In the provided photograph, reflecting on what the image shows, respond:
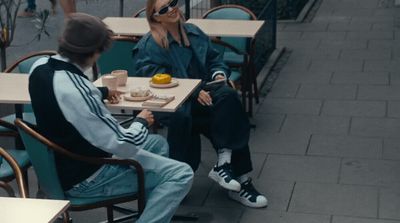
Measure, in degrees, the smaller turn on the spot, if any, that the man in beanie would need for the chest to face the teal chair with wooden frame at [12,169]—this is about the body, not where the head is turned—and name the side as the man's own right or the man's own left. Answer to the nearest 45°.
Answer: approximately 135° to the man's own left

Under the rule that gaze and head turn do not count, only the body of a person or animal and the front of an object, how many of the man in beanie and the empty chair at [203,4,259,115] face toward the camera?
1

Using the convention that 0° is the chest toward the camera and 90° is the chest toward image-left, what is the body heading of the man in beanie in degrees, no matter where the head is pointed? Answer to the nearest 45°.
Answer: approximately 225°

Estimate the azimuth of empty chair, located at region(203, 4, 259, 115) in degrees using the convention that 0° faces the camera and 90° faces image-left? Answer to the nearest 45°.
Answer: approximately 0°

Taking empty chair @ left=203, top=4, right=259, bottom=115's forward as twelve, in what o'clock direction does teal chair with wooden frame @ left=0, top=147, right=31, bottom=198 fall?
The teal chair with wooden frame is roughly at 1 o'clock from the empty chair.

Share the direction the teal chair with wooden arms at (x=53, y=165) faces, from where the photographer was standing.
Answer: facing away from the viewer and to the right of the viewer

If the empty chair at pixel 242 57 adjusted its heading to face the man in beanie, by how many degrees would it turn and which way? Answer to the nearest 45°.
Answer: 0° — it already faces them

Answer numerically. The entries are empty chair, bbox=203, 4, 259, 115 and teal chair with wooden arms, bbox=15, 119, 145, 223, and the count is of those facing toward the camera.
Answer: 1

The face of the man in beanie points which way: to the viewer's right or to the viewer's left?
to the viewer's right

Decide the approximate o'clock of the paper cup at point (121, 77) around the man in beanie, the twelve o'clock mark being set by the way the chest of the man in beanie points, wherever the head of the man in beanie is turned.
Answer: The paper cup is roughly at 11 o'clock from the man in beanie.
